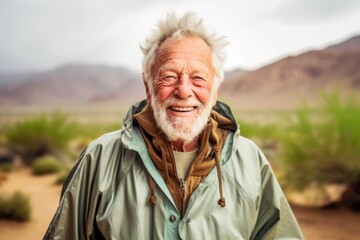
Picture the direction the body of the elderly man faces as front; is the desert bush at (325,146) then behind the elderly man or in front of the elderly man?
behind

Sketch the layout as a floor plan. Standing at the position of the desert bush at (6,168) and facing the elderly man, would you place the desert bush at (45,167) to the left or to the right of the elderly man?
left

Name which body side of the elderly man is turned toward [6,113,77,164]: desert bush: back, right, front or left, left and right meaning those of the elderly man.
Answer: back

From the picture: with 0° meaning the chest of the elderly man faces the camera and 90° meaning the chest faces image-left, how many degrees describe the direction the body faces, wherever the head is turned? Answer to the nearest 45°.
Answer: approximately 0°

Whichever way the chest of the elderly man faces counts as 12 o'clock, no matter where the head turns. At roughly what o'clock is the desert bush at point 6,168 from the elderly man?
The desert bush is roughly at 5 o'clock from the elderly man.

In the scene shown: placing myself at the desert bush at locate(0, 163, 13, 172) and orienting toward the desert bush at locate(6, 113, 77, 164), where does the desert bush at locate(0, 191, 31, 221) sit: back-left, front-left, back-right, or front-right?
back-right

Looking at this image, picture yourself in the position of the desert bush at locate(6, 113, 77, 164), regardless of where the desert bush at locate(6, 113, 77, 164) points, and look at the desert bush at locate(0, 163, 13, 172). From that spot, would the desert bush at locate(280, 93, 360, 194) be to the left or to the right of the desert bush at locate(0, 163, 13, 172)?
left

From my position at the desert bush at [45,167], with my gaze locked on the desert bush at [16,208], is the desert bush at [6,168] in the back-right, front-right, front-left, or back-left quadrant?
back-right

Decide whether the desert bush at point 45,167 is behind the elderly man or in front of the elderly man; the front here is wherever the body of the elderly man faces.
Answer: behind
